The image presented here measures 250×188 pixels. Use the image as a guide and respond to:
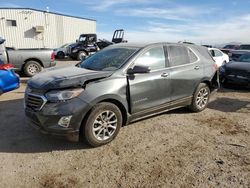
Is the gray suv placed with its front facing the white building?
no
